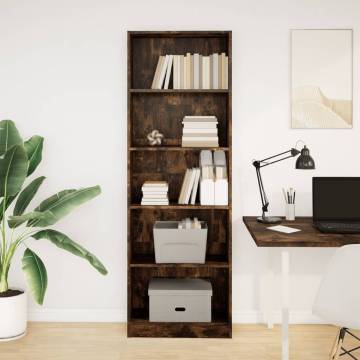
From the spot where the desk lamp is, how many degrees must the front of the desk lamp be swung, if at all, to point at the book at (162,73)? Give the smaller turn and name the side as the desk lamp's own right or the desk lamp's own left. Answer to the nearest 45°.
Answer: approximately 180°

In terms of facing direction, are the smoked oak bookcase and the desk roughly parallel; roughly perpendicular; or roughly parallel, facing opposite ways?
roughly parallel

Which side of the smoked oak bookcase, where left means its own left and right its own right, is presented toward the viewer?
front

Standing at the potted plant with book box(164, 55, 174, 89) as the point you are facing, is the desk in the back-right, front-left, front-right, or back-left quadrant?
front-right

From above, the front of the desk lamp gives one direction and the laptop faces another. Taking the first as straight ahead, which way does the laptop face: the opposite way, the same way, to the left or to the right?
to the right

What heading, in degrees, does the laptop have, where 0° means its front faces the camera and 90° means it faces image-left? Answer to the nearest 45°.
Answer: approximately 0°

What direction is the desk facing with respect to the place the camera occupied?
facing the viewer

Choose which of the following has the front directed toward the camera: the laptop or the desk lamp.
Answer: the laptop

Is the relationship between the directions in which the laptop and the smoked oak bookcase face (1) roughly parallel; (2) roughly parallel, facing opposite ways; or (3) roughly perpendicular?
roughly parallel
